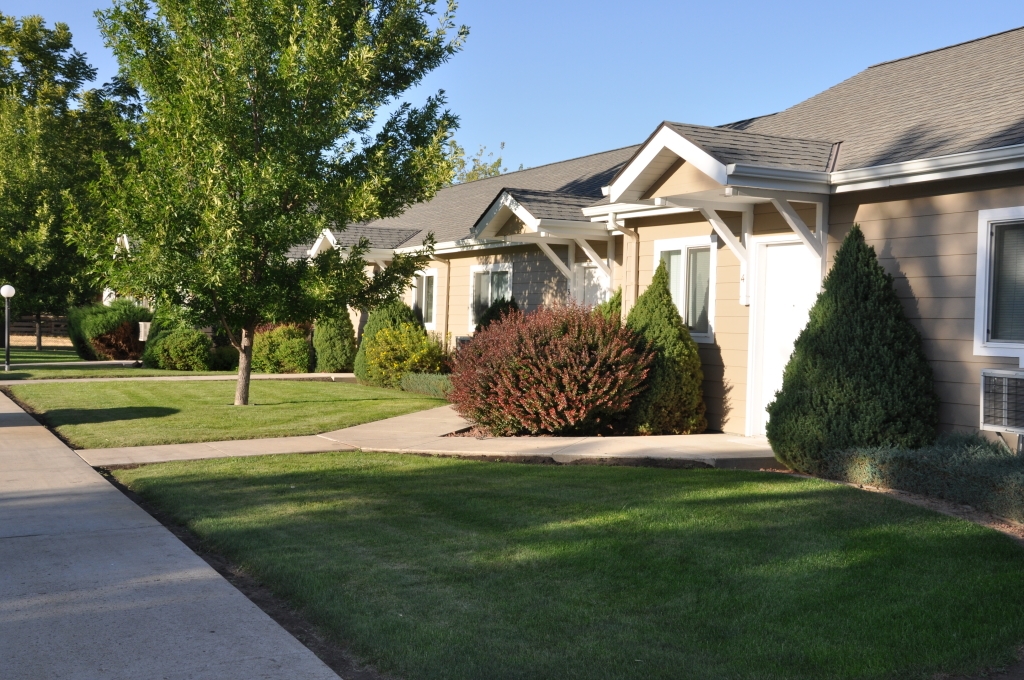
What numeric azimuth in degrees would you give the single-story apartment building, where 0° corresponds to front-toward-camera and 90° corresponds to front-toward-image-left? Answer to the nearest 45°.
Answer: approximately 45°

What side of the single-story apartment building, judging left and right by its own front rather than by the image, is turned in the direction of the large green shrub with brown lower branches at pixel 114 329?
right

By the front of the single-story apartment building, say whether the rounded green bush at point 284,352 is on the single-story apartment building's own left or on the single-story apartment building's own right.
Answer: on the single-story apartment building's own right

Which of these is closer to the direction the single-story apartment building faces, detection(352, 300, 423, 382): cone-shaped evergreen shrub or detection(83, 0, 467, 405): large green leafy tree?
the large green leafy tree

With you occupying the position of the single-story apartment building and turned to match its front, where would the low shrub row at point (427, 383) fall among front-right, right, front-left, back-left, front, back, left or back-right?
right

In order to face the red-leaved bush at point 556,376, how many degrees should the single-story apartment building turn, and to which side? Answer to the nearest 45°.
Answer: approximately 45° to its right

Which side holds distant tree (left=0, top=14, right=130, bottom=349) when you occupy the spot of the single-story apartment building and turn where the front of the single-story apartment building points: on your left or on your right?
on your right

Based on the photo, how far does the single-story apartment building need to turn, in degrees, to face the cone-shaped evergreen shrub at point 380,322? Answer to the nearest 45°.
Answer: approximately 90° to its right

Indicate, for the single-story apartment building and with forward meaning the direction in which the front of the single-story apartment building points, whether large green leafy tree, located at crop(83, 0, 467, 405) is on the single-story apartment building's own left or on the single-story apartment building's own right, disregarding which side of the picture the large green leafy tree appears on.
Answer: on the single-story apartment building's own right

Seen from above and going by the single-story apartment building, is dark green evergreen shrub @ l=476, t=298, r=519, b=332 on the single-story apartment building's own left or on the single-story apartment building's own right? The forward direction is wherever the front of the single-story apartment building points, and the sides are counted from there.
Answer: on the single-story apartment building's own right

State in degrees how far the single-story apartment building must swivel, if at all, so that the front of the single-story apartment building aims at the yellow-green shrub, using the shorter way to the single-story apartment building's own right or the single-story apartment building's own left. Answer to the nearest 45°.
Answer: approximately 90° to the single-story apartment building's own right

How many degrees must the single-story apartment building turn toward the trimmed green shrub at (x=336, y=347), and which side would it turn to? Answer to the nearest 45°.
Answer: approximately 90° to its right
